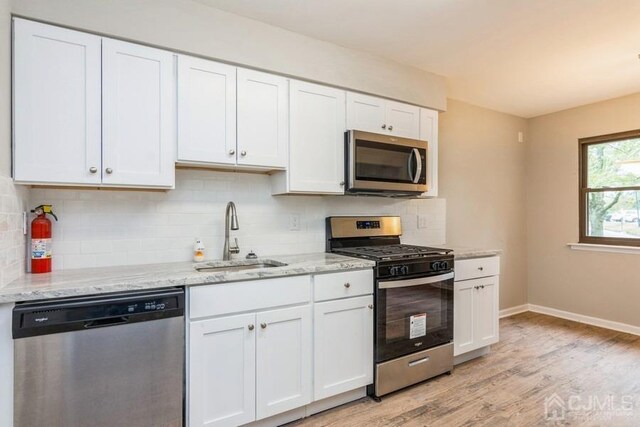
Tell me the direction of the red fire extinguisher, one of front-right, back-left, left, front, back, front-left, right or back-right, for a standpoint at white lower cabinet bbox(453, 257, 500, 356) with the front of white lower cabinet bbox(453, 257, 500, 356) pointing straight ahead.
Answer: right

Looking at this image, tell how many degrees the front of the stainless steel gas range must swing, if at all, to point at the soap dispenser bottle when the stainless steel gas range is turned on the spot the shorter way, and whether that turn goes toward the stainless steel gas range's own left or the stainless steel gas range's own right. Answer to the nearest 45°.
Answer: approximately 135° to the stainless steel gas range's own right

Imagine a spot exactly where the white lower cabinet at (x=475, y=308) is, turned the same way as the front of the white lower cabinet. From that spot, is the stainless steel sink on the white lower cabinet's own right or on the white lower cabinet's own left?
on the white lower cabinet's own right

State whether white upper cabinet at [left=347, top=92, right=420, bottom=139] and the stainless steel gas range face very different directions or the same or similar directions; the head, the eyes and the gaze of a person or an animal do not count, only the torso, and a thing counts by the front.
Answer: same or similar directions

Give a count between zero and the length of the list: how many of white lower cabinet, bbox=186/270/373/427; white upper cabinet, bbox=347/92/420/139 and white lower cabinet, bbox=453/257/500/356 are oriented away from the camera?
0

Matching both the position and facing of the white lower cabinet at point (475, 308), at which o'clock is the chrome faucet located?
The chrome faucet is roughly at 3 o'clock from the white lower cabinet.

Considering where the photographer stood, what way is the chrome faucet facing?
facing the viewer and to the right of the viewer

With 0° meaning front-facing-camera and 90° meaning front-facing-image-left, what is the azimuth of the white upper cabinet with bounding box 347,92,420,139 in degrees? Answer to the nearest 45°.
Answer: approximately 315°

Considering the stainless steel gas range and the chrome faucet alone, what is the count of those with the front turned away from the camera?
0

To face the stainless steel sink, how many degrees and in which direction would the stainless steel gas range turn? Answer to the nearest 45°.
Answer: approximately 135° to its right

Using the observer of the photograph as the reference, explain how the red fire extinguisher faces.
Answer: facing the viewer

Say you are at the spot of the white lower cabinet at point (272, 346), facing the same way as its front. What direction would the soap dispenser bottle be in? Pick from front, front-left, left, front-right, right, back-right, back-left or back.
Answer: back

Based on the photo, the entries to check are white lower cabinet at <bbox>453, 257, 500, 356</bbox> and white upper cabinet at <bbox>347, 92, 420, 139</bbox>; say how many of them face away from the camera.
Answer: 0

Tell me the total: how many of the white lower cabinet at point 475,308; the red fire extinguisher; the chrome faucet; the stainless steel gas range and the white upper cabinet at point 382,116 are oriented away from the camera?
0

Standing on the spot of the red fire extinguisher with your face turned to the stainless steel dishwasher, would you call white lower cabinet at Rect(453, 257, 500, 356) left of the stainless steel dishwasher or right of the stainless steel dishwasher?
left

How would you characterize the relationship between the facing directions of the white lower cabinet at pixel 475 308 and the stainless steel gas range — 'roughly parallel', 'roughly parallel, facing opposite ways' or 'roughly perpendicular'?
roughly parallel

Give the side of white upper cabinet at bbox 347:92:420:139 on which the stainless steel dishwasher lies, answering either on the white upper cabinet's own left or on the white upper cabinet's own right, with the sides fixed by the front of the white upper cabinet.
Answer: on the white upper cabinet's own right

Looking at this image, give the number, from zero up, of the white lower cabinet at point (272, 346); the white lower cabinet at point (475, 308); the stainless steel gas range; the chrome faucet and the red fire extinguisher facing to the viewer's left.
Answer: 0
